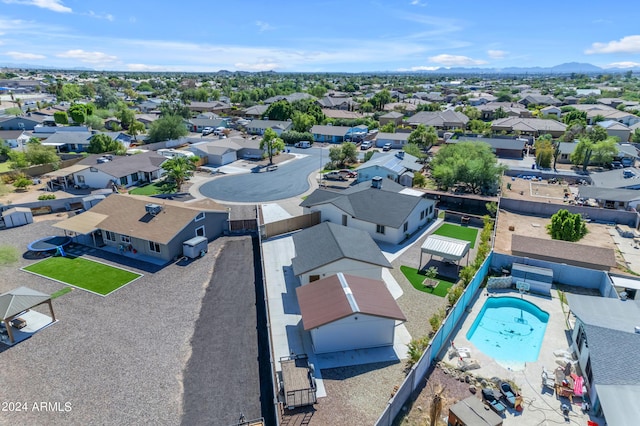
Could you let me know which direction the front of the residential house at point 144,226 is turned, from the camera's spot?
facing away from the viewer and to the right of the viewer

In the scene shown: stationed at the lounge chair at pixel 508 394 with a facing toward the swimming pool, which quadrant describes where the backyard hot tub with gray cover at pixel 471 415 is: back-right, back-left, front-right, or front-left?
back-left

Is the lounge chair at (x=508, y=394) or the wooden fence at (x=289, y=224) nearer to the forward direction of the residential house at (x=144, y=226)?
the wooden fence

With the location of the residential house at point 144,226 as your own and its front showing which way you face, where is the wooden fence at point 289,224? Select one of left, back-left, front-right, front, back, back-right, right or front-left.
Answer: front-right

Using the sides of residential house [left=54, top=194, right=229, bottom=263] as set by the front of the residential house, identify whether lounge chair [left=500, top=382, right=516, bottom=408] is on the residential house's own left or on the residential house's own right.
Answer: on the residential house's own right

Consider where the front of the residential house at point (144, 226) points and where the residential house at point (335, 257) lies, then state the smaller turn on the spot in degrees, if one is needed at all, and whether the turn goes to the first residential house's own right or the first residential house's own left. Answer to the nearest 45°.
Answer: approximately 90° to the first residential house's own right

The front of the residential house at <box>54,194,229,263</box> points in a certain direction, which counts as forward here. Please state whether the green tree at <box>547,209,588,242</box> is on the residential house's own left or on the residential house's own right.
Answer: on the residential house's own right

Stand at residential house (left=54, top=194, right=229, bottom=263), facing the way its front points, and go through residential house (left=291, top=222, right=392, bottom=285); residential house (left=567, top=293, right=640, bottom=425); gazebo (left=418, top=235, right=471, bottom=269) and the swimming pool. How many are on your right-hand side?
4

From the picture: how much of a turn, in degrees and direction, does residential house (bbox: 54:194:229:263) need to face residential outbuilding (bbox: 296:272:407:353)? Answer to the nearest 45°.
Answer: approximately 90° to its right

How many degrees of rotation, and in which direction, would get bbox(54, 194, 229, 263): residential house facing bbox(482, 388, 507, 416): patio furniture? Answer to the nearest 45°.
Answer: approximately 90° to its right

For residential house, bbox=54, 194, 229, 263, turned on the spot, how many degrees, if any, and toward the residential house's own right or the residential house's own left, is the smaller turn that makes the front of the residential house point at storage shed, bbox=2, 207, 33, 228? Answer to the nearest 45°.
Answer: approximately 90° to the residential house's own left
